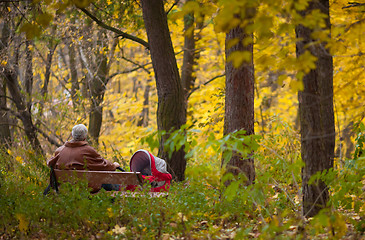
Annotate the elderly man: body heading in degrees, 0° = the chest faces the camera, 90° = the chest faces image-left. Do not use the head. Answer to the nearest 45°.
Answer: approximately 180°

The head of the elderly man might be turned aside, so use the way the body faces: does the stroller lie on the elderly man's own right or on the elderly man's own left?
on the elderly man's own right

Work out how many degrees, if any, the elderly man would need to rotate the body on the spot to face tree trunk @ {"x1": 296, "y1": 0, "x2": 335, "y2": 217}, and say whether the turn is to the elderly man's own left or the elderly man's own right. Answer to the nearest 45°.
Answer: approximately 135° to the elderly man's own right

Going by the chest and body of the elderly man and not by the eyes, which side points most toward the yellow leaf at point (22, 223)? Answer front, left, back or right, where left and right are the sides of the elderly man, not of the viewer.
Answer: back

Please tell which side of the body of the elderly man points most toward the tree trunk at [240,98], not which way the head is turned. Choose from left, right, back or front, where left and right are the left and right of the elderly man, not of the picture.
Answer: right

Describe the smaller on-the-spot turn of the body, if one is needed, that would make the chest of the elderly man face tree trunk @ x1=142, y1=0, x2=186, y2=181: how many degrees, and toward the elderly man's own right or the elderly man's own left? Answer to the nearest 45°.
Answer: approximately 45° to the elderly man's own right
